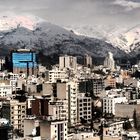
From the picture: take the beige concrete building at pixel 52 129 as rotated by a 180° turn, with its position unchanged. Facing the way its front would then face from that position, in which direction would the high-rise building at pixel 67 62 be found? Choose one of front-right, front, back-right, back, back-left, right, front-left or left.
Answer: front-right

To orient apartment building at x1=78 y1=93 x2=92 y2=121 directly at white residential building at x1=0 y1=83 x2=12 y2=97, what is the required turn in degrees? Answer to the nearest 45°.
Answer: approximately 135° to its right

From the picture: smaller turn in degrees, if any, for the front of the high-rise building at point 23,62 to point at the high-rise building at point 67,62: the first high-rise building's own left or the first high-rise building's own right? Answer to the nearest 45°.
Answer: approximately 135° to the first high-rise building's own left

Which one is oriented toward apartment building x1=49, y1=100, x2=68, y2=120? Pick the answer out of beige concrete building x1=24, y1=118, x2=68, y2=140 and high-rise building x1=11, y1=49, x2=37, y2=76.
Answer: the high-rise building

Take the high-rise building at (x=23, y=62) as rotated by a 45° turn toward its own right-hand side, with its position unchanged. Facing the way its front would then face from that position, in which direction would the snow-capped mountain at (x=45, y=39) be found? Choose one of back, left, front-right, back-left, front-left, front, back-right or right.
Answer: back-right

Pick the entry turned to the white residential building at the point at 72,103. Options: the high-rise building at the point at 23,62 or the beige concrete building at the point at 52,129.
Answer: the high-rise building

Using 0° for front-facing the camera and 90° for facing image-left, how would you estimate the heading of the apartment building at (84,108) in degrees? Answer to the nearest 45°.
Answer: approximately 0°

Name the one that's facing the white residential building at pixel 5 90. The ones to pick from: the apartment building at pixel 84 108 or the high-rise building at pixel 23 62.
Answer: the high-rise building

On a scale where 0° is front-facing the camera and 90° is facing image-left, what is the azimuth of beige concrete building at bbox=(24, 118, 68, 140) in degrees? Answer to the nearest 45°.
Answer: approximately 315°

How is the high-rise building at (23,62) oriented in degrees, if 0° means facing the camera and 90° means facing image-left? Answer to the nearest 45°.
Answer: approximately 0°

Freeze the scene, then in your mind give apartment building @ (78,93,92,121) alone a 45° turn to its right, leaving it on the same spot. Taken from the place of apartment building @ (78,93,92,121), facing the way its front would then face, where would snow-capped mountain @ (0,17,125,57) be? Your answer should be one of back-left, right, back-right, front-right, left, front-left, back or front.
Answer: back-right
